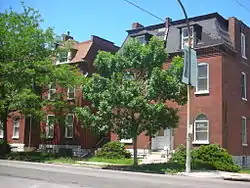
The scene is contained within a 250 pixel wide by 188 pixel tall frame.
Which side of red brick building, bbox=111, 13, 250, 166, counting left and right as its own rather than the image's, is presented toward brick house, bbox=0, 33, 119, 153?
right

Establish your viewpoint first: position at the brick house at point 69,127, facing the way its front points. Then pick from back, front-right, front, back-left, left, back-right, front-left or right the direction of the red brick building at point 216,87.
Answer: left

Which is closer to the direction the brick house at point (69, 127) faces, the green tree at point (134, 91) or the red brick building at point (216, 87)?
the green tree

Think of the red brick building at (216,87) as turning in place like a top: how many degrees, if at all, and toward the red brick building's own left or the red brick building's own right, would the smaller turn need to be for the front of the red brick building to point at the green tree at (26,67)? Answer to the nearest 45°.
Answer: approximately 45° to the red brick building's own right

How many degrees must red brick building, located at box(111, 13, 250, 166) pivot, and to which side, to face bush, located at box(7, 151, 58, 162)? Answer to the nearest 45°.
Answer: approximately 45° to its right

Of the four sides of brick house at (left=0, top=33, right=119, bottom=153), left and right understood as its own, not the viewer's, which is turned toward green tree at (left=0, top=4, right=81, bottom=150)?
front

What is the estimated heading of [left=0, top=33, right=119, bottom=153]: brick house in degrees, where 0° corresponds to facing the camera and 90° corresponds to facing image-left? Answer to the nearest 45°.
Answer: approximately 45°

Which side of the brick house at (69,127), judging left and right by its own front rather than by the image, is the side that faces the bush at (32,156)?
front

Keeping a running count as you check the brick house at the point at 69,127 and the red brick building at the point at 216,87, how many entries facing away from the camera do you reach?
0

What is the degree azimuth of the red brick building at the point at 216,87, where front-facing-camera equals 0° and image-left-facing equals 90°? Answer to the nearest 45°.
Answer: approximately 45°

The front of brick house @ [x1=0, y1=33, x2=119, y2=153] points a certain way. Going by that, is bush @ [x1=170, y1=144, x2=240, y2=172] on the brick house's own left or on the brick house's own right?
on the brick house's own left
